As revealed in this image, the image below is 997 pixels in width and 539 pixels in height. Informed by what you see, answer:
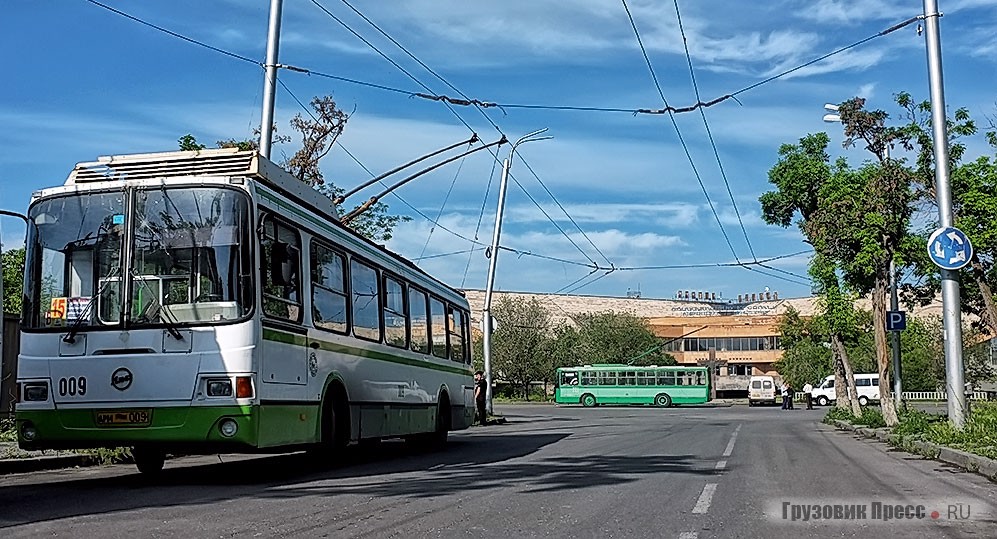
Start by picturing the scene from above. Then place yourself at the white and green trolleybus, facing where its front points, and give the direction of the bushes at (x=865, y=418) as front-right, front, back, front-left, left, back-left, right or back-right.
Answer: back

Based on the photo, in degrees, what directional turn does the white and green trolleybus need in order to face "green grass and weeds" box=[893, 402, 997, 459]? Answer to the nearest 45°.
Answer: approximately 135° to its left

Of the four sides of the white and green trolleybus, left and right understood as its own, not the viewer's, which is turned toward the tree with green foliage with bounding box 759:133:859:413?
back

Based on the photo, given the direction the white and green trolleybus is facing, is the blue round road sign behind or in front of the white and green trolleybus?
behind

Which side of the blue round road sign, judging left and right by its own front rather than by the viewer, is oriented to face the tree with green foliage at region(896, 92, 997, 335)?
back

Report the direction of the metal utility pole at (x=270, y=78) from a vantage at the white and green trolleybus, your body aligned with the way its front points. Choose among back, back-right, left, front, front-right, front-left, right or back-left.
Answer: back-right

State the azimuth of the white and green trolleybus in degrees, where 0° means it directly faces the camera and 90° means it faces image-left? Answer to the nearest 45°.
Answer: approximately 45°

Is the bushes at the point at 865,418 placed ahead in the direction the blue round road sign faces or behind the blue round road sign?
behind

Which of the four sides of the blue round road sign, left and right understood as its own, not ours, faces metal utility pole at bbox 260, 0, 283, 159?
right

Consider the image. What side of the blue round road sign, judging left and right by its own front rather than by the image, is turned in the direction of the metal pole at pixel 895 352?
back

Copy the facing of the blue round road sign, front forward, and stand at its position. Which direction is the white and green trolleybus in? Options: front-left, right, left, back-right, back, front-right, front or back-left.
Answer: front-right

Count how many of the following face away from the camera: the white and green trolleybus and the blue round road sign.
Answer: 0

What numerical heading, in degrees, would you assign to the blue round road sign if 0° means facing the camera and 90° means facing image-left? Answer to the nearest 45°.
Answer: approximately 0°

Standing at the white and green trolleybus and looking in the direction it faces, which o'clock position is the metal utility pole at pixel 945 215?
The metal utility pole is roughly at 7 o'clock from the white and green trolleybus.
